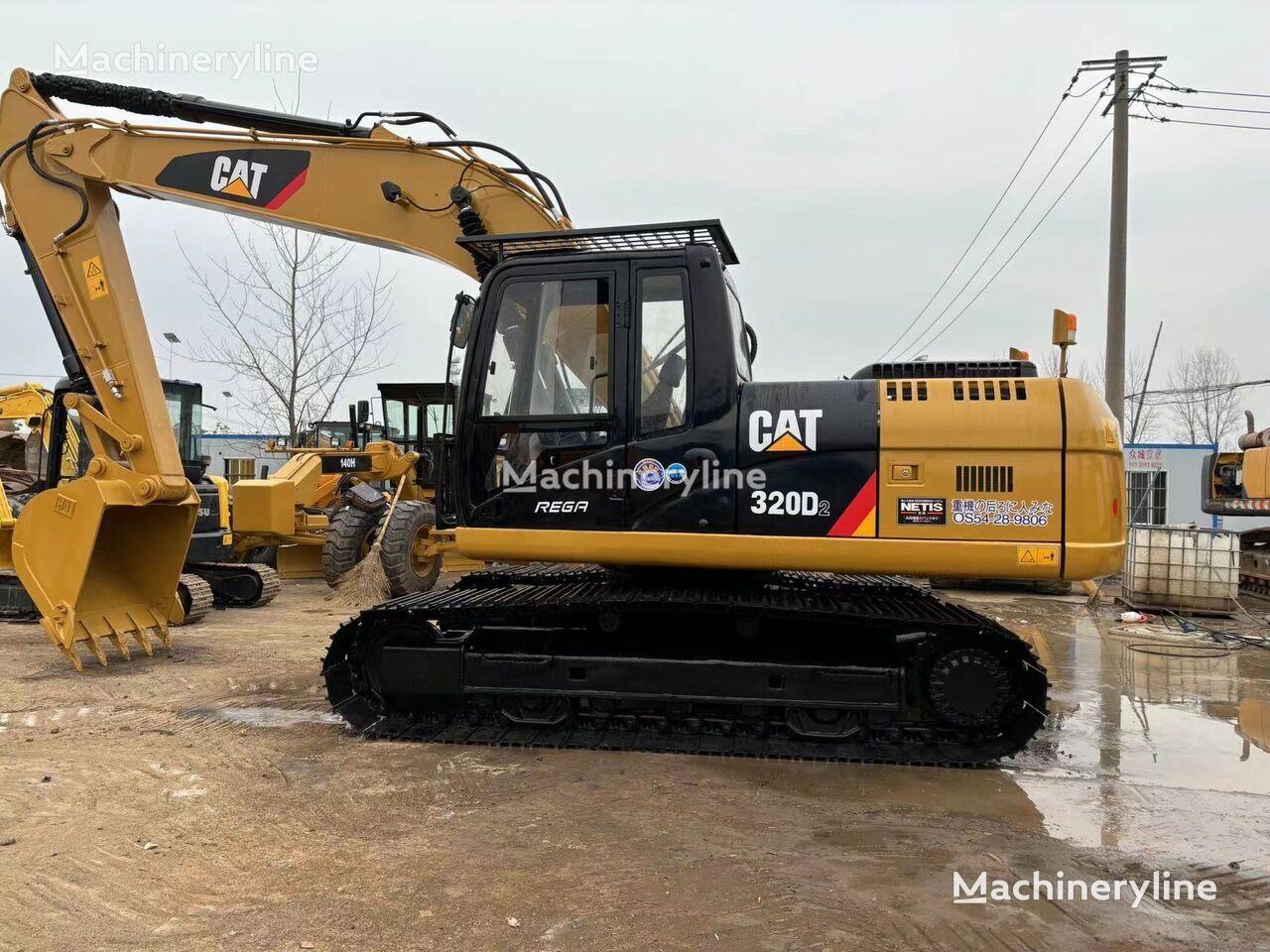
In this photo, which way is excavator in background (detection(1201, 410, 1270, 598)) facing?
to the viewer's right

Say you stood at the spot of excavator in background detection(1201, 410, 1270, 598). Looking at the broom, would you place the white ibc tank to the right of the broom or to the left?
left

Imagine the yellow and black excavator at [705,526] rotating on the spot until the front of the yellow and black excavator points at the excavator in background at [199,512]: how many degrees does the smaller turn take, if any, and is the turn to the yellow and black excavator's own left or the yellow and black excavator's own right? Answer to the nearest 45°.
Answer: approximately 45° to the yellow and black excavator's own right

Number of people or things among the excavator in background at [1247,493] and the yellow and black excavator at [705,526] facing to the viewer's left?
1

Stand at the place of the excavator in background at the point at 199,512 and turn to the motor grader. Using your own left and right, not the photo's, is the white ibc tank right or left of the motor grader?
right

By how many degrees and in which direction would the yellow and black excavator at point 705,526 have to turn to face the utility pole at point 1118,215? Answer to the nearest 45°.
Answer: approximately 135° to its right

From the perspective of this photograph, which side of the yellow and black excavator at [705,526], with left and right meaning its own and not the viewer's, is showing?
left

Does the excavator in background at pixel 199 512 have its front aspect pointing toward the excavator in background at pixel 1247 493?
no

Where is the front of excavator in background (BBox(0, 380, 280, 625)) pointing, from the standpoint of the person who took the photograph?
facing the viewer and to the left of the viewer

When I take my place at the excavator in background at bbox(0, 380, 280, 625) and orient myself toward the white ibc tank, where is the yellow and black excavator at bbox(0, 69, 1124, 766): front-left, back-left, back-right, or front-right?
front-right

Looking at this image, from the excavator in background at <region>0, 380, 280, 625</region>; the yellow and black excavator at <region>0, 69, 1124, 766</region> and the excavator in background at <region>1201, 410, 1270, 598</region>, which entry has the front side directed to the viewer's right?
the excavator in background at <region>1201, 410, 1270, 598</region>

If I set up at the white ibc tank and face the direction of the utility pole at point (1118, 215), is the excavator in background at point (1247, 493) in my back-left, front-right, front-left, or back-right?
front-right
